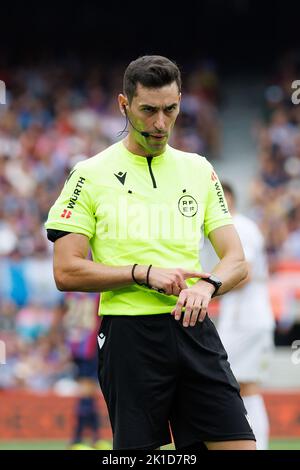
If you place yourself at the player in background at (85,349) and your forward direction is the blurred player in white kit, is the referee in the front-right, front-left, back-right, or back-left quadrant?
front-right

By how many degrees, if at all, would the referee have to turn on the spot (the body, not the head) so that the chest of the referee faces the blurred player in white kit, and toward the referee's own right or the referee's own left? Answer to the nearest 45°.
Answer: approximately 180°

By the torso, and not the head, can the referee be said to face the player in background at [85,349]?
no

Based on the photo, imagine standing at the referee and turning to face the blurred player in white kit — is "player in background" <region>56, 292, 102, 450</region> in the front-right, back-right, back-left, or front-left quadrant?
front-left

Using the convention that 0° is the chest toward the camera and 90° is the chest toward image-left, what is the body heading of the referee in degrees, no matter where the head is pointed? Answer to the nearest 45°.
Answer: approximately 0°

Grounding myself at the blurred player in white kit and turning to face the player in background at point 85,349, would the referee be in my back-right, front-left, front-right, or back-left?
back-left
